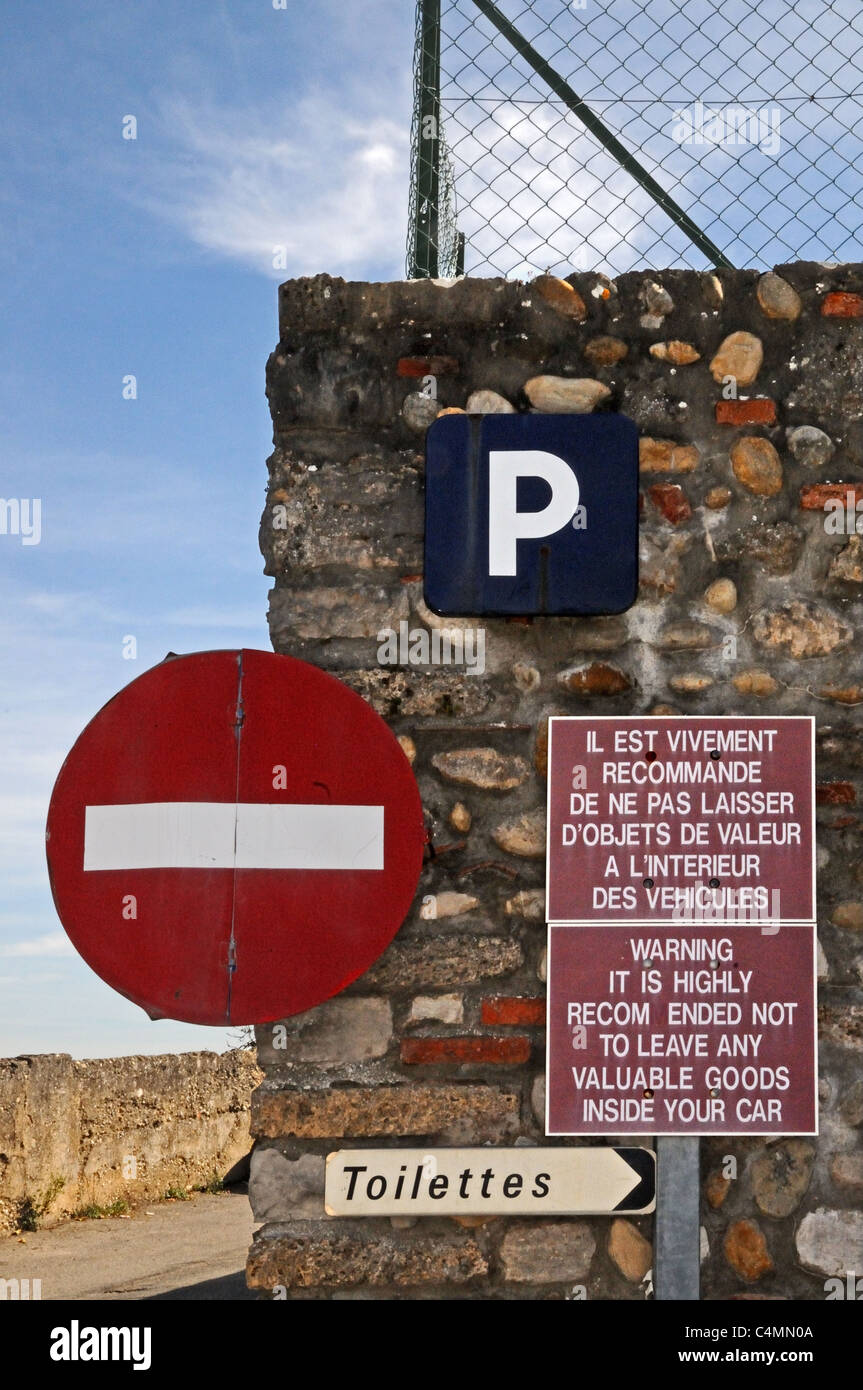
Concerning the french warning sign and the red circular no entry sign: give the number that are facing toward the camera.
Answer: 2

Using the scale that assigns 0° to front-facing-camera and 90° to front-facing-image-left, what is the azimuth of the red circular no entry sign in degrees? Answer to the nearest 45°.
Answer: approximately 0°

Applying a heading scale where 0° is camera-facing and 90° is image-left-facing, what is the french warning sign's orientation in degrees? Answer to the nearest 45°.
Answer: approximately 0°
